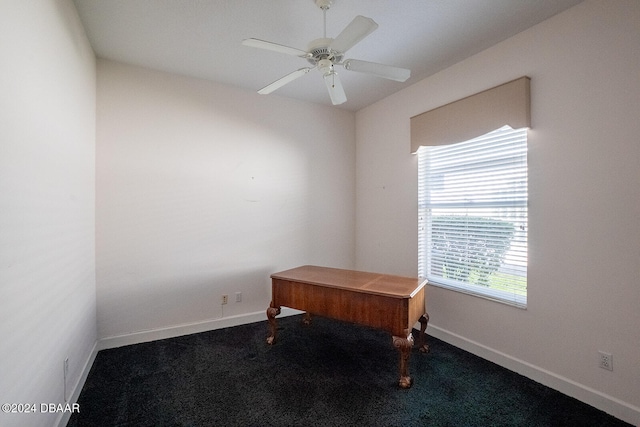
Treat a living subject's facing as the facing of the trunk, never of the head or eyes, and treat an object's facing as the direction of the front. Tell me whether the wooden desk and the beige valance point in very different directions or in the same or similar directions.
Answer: very different directions

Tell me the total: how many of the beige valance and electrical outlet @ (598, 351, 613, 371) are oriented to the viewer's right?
0

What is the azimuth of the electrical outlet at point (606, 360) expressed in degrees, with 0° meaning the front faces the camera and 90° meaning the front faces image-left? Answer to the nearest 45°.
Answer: approximately 45°
